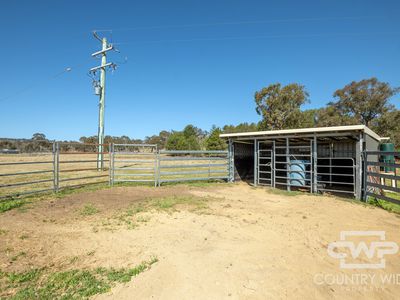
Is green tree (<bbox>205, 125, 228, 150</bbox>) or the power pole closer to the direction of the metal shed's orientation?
the power pole

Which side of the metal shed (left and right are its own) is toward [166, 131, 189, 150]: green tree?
right

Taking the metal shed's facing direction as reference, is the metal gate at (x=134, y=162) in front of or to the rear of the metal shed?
in front

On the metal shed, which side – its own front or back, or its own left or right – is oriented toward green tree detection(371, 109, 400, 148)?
back

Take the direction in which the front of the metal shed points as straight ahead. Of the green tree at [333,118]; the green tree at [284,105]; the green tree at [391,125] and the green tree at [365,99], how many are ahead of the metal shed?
0

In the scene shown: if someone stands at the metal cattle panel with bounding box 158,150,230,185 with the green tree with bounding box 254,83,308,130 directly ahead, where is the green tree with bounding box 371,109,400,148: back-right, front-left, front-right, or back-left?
front-right

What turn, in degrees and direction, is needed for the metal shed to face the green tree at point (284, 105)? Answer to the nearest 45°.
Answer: approximately 135° to its right

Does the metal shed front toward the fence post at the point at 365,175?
no

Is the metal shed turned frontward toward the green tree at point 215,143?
no

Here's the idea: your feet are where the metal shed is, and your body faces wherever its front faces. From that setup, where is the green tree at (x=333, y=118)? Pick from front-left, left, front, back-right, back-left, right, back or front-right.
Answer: back-right

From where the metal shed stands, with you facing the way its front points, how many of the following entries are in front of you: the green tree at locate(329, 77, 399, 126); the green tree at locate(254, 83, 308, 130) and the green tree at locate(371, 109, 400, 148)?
0

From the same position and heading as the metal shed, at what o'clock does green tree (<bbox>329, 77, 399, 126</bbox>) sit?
The green tree is roughly at 5 o'clock from the metal shed.

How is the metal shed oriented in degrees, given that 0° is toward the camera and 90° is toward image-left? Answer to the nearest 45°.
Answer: approximately 45°

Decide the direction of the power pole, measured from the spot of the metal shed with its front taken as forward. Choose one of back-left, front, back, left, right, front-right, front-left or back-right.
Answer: front-right

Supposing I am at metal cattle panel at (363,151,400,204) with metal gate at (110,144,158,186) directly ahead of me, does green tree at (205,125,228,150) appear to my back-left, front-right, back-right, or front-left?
front-right

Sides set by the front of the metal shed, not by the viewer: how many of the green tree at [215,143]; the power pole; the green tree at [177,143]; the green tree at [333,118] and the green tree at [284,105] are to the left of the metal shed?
0
